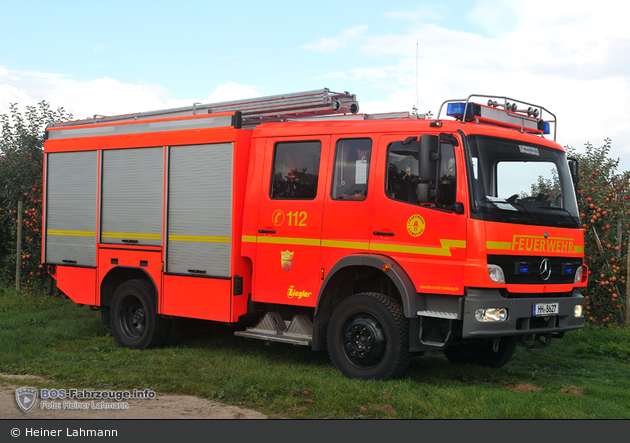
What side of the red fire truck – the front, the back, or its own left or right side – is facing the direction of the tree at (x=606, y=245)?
left

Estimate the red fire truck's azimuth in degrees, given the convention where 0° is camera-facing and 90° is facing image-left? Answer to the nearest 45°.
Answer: approximately 315°

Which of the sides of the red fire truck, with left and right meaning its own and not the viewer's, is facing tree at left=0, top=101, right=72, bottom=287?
back
